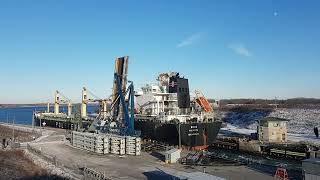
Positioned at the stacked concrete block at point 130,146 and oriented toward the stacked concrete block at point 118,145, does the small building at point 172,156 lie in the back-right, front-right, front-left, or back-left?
back-left

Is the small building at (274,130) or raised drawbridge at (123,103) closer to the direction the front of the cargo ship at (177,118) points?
the raised drawbridge

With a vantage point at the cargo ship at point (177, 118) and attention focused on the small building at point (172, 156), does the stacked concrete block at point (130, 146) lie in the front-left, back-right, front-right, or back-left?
front-right

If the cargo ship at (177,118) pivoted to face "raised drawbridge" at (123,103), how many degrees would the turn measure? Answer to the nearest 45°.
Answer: approximately 45° to its left

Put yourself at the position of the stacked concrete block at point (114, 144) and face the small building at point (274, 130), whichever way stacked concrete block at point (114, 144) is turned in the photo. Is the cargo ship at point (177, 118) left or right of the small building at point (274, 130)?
left

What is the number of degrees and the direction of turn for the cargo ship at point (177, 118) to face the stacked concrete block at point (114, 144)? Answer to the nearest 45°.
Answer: approximately 90° to its left

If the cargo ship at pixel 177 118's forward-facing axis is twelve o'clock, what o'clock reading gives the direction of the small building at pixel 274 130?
The small building is roughly at 5 o'clock from the cargo ship.

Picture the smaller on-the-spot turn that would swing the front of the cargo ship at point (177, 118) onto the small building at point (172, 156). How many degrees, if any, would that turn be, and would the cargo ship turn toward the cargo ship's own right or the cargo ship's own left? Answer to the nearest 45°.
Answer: approximately 135° to the cargo ship's own left

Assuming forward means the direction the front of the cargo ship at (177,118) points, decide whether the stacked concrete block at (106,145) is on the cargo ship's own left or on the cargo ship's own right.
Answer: on the cargo ship's own left

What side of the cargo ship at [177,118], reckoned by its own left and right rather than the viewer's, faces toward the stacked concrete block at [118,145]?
left

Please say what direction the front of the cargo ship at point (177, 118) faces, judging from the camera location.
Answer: facing away from the viewer and to the left of the viewer

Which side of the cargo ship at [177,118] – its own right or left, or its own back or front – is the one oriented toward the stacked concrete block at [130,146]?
left

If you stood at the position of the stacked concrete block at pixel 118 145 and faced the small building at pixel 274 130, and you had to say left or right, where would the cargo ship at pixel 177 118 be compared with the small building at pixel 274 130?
left
